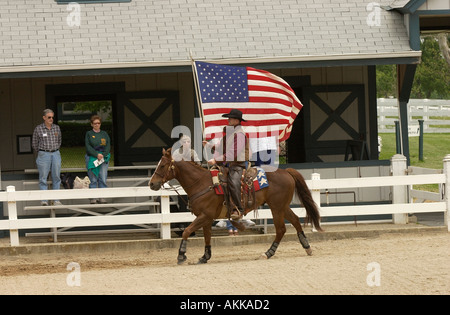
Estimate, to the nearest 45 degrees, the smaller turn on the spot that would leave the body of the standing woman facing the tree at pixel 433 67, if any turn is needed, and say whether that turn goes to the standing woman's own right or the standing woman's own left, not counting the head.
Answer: approximately 135° to the standing woman's own left

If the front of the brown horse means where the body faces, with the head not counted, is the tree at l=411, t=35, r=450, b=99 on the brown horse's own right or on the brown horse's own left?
on the brown horse's own right

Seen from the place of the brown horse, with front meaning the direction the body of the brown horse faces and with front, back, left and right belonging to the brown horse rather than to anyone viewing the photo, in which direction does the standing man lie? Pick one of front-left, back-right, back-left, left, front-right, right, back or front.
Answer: front-right

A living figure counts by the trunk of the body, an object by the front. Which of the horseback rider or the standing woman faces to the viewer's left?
the horseback rider

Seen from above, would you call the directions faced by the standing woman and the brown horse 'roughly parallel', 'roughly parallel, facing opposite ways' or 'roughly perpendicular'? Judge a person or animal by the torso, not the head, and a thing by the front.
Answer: roughly perpendicular

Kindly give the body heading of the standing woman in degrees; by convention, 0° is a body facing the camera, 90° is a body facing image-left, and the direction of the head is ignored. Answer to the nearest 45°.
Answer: approximately 0°

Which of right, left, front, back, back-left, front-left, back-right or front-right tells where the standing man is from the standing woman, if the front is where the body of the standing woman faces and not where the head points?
right

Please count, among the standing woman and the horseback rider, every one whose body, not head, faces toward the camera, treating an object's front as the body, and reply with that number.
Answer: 1

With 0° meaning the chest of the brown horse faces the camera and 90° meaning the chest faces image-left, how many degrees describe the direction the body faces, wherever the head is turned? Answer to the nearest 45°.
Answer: approximately 90°

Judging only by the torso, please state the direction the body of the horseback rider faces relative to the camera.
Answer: to the viewer's left

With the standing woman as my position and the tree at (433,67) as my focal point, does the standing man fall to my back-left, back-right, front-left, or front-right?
back-left
